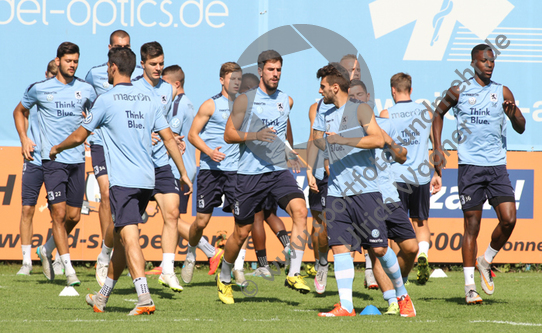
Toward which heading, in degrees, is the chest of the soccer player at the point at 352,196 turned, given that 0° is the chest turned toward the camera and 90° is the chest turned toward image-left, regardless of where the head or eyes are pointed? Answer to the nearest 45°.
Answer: approximately 45°

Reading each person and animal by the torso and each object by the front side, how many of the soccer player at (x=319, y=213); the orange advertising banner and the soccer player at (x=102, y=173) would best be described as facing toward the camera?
3

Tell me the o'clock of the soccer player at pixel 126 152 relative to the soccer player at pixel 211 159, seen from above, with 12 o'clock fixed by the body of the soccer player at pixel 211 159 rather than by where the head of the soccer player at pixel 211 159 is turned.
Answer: the soccer player at pixel 126 152 is roughly at 2 o'clock from the soccer player at pixel 211 159.

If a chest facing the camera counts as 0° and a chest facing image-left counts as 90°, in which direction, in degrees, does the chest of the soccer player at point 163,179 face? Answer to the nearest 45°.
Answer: approximately 315°

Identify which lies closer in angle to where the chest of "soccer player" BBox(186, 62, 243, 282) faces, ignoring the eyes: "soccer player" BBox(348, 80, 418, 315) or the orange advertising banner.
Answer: the soccer player

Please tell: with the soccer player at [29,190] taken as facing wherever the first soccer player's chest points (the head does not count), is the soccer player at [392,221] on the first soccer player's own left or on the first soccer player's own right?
on the first soccer player's own left
